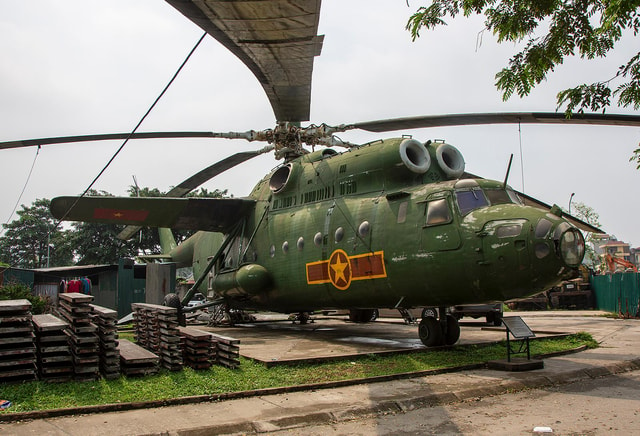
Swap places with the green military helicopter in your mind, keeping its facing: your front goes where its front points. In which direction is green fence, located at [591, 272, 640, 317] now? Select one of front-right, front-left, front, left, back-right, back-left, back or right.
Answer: left

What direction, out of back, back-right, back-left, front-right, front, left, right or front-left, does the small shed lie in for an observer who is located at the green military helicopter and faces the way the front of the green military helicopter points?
back

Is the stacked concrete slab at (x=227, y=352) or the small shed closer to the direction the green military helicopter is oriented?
the stacked concrete slab

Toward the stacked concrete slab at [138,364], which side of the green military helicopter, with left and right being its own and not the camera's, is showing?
right

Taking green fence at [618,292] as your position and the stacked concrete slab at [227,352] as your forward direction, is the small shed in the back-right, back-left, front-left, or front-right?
front-right

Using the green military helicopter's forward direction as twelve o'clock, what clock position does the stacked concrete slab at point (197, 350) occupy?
The stacked concrete slab is roughly at 3 o'clock from the green military helicopter.

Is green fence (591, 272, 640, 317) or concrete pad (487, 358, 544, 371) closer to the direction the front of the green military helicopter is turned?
the concrete pad

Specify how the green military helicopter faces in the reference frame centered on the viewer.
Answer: facing the viewer and to the right of the viewer
